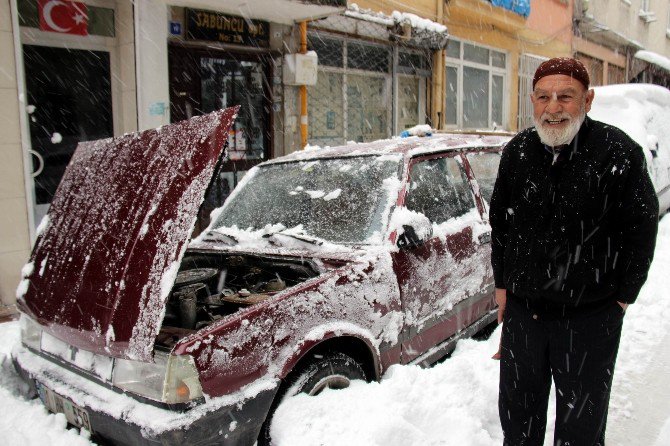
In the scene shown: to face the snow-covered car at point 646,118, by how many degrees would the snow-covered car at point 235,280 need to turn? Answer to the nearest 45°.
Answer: approximately 180°

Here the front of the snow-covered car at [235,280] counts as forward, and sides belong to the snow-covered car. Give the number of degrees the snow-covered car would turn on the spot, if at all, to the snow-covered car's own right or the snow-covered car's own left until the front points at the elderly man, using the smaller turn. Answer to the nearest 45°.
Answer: approximately 90° to the snow-covered car's own left

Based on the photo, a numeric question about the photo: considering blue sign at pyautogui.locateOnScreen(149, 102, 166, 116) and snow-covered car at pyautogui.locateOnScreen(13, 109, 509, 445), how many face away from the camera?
0

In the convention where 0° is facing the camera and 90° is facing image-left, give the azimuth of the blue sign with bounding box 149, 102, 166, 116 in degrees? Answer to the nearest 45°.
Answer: approximately 0°

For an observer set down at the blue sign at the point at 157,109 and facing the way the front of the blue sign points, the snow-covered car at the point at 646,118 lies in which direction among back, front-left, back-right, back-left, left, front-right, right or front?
left

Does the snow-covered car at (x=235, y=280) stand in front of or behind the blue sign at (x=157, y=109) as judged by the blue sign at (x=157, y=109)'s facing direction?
in front

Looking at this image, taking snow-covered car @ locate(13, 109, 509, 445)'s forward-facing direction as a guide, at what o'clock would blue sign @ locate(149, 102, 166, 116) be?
The blue sign is roughly at 4 o'clock from the snow-covered car.

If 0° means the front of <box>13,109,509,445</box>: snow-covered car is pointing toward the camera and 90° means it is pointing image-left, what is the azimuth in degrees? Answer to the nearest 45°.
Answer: approximately 45°

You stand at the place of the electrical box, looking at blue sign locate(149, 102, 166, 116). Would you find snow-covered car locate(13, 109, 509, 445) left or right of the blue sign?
left

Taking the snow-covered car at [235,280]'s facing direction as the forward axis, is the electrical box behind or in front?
behind

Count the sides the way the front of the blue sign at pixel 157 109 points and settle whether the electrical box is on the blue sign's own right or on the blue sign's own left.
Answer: on the blue sign's own left
